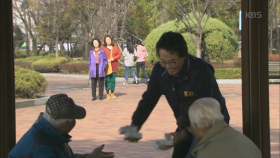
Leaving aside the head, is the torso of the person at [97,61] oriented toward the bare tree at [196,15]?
no

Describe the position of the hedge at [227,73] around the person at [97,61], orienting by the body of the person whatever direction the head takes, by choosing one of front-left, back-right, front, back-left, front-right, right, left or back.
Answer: back-left

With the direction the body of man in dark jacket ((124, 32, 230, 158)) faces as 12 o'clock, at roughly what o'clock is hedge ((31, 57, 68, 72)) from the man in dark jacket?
The hedge is roughly at 4 o'clock from the man in dark jacket.

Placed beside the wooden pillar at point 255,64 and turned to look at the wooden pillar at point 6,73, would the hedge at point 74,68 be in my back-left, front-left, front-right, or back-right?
front-right

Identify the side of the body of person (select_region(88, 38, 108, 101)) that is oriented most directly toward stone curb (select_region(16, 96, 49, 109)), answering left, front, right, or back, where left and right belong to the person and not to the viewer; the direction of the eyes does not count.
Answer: right

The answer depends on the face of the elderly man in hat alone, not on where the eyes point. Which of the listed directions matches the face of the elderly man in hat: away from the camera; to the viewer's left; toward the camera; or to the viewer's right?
to the viewer's right

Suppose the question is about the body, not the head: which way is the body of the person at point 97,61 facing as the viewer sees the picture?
toward the camera

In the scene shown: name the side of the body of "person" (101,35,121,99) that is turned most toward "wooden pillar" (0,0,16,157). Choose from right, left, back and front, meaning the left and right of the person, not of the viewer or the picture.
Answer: front

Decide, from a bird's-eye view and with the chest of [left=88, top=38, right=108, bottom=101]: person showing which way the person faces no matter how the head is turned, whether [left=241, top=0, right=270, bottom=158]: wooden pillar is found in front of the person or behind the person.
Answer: in front

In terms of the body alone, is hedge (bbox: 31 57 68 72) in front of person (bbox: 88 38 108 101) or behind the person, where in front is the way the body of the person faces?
behind

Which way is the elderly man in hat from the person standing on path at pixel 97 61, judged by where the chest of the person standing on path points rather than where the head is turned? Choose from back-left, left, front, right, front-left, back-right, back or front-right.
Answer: front

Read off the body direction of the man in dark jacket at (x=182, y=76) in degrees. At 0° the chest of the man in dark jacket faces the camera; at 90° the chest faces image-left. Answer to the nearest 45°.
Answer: approximately 45°

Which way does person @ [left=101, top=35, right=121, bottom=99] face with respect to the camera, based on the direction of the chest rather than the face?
toward the camera
